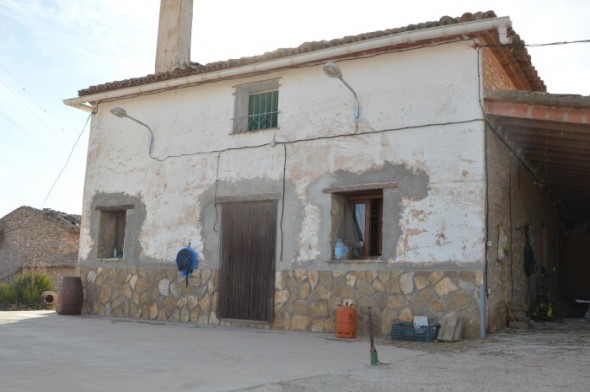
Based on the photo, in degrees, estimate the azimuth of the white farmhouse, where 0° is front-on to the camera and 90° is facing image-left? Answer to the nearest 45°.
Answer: approximately 45°

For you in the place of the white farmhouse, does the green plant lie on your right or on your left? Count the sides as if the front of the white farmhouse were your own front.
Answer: on your right

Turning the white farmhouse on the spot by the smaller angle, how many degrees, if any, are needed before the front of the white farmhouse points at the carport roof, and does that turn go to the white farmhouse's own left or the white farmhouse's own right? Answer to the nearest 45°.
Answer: approximately 135° to the white farmhouse's own left

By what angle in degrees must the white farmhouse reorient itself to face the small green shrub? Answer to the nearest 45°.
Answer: approximately 90° to its right

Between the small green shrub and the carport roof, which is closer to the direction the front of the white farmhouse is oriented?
the small green shrub

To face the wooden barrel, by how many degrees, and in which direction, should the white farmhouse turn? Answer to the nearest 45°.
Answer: approximately 90° to its right

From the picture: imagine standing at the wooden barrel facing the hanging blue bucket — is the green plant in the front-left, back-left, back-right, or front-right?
back-left

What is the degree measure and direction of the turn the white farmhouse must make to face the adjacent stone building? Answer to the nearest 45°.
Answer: approximately 90° to its right
